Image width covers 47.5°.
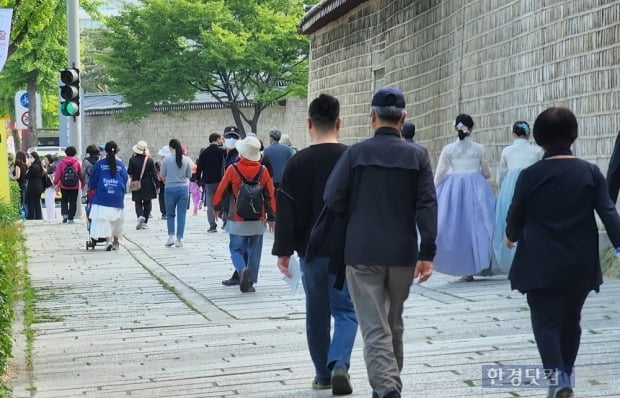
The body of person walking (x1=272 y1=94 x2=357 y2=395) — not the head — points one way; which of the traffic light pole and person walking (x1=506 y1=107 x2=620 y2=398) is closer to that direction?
the traffic light pole

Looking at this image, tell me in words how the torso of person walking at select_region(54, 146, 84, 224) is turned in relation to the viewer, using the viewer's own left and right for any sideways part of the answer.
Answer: facing away from the viewer

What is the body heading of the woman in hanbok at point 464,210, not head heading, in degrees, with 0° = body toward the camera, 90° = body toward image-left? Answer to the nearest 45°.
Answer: approximately 180°

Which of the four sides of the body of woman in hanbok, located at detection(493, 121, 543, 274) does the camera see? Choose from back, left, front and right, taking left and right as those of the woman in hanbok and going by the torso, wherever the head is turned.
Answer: back

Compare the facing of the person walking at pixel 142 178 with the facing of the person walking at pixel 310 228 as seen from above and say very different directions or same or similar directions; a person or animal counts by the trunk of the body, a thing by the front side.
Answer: same or similar directions

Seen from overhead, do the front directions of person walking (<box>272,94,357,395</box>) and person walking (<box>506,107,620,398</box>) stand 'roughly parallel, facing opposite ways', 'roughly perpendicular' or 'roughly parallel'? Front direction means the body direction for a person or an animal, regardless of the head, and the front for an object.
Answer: roughly parallel

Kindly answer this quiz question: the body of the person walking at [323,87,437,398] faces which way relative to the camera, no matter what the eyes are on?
away from the camera
